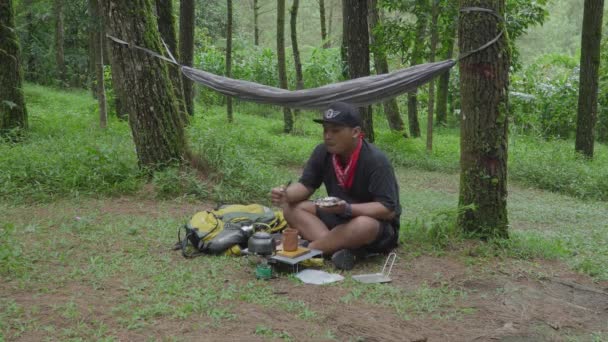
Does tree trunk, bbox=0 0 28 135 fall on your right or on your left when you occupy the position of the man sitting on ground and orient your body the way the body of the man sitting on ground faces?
on your right

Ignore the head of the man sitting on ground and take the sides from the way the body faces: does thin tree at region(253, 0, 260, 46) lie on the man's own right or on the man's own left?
on the man's own right

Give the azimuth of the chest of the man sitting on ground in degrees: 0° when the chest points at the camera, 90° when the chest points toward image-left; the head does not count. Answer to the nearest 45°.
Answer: approximately 45°

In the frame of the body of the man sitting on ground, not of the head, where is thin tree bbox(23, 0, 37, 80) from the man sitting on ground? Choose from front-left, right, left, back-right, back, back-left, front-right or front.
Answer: right

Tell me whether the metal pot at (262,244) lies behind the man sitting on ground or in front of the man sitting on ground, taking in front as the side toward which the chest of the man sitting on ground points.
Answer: in front

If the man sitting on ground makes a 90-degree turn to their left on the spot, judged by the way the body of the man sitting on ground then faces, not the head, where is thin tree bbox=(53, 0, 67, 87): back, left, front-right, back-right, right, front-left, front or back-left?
back

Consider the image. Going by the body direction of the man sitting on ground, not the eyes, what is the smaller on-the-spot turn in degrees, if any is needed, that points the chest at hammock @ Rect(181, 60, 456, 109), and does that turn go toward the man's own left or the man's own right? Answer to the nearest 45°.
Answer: approximately 135° to the man's own right

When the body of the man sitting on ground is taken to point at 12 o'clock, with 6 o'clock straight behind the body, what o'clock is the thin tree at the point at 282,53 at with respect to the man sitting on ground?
The thin tree is roughly at 4 o'clock from the man sitting on ground.

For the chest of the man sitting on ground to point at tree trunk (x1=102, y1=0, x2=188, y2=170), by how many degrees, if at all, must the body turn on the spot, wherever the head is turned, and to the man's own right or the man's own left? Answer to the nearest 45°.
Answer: approximately 90° to the man's own right

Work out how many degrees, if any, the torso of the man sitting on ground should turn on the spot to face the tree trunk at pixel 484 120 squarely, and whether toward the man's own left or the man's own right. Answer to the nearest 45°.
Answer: approximately 135° to the man's own left

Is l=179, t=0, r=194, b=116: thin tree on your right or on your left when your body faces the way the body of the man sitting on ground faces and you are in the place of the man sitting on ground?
on your right
